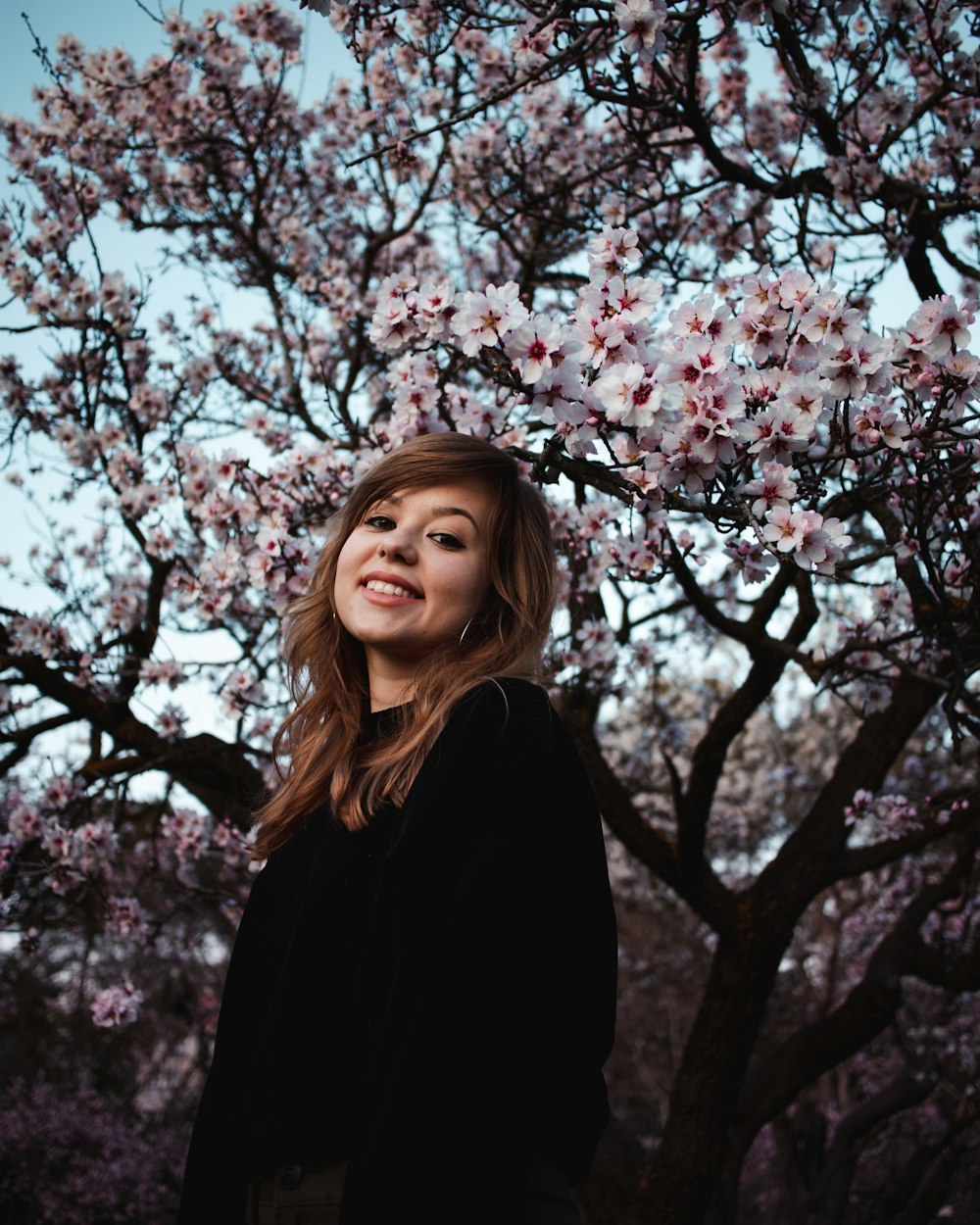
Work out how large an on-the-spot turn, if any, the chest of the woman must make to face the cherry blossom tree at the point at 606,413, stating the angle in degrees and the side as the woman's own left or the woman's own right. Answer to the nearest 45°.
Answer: approximately 135° to the woman's own right

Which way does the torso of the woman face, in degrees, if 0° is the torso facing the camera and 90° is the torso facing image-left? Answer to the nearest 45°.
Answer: approximately 45°
